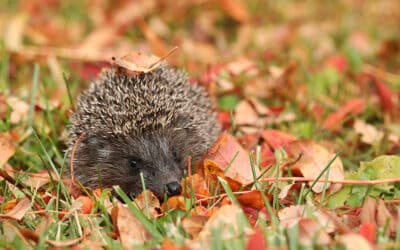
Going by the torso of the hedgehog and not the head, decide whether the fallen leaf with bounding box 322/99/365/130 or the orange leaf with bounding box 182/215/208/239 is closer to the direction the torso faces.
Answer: the orange leaf

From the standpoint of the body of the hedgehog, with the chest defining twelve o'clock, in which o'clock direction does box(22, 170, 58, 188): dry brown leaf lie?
The dry brown leaf is roughly at 4 o'clock from the hedgehog.

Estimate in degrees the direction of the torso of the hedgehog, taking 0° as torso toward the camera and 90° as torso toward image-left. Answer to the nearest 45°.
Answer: approximately 315°

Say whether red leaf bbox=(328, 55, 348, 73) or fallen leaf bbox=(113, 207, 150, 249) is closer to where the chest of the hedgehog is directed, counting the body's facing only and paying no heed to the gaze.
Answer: the fallen leaf

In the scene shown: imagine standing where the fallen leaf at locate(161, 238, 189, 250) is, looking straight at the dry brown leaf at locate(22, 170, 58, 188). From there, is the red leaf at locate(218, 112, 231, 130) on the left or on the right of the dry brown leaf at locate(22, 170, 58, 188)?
right

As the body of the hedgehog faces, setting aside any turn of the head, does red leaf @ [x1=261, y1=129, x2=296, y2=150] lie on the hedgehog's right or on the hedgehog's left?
on the hedgehog's left

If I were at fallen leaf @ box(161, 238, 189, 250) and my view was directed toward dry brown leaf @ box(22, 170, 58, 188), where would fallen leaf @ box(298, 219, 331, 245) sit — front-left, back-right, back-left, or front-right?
back-right

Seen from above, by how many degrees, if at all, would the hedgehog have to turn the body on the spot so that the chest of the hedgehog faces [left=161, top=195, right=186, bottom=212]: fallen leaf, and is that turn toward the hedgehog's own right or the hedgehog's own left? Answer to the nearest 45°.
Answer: approximately 45° to the hedgehog's own right

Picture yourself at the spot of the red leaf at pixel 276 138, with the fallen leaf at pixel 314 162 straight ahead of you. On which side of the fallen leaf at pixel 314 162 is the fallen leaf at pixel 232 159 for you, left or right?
right

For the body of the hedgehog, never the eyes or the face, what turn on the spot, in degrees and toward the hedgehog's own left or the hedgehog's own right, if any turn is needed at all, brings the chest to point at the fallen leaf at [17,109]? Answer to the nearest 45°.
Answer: approximately 180°

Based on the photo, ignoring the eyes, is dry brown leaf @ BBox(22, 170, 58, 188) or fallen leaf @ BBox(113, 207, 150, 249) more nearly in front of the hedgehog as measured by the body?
the fallen leaf
